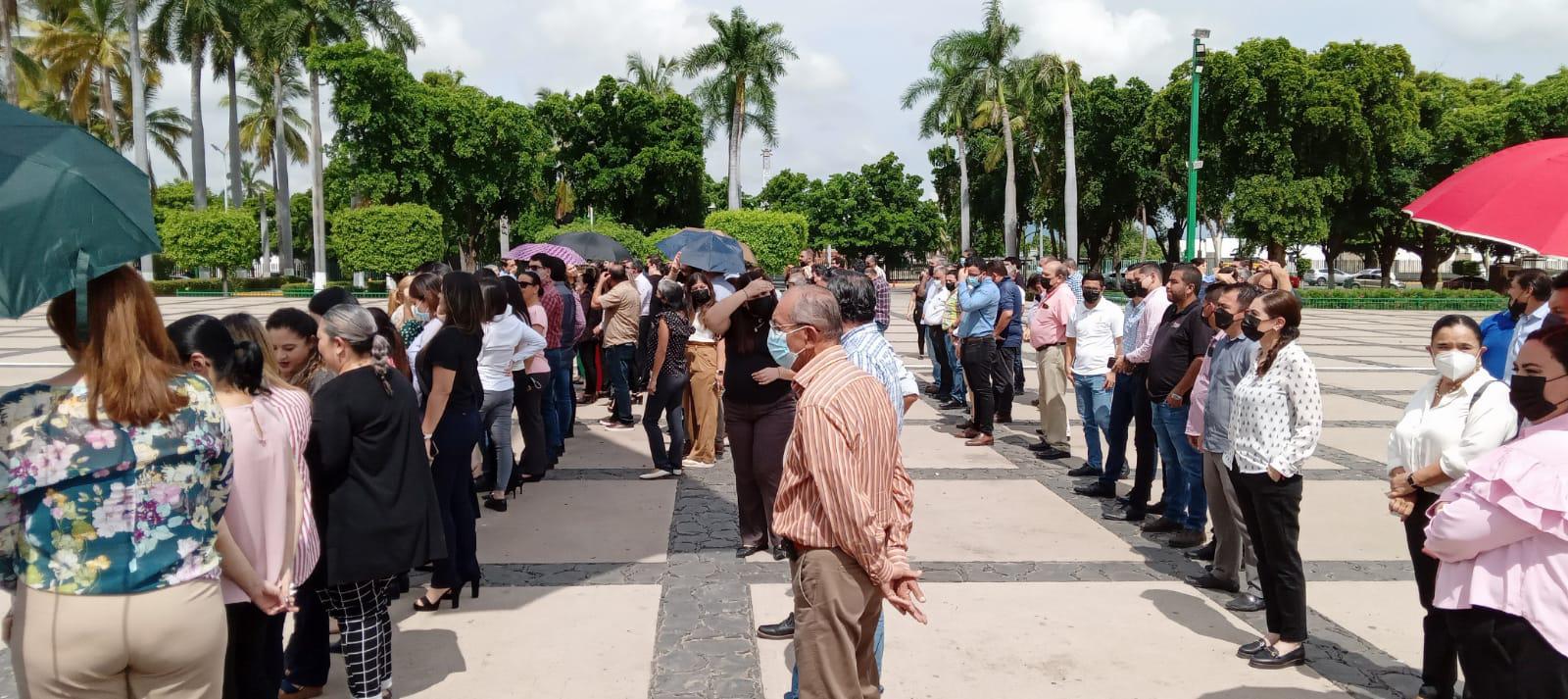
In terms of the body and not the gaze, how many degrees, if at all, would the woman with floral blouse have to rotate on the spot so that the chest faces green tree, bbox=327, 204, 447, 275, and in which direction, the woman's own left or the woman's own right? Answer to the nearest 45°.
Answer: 0° — they already face it

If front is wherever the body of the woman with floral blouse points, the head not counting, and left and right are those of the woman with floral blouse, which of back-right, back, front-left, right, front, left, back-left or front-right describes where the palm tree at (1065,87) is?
front-right

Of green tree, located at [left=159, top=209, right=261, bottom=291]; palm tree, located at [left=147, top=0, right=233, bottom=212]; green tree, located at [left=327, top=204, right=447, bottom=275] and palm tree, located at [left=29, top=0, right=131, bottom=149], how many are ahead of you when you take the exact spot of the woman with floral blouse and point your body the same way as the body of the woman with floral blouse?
4

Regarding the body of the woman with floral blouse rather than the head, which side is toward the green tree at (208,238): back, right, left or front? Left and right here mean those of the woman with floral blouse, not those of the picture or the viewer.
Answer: front

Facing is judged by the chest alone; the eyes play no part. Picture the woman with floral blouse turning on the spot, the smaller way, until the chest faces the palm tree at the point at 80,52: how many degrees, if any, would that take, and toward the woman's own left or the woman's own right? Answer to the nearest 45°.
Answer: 0° — they already face it

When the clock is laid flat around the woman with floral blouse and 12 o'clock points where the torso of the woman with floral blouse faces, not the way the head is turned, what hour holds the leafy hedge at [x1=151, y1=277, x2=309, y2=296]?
The leafy hedge is roughly at 12 o'clock from the woman with floral blouse.

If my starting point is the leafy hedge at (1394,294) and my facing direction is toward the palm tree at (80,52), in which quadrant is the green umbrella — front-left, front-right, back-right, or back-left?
front-left

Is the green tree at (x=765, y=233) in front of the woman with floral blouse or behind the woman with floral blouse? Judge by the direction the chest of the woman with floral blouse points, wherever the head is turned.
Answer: in front

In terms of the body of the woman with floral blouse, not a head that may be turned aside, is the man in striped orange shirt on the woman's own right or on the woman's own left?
on the woman's own right

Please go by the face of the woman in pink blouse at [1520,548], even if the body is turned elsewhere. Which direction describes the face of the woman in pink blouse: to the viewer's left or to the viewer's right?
to the viewer's left

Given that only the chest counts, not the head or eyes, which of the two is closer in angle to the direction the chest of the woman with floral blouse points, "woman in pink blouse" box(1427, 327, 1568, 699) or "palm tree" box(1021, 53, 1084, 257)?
the palm tree

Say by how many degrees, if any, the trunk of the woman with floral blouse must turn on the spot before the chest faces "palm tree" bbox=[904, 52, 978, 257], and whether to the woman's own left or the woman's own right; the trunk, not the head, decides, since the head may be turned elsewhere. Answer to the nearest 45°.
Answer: approximately 45° to the woman's own right

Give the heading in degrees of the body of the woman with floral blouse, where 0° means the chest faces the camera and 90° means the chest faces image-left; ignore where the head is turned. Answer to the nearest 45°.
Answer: approximately 180°

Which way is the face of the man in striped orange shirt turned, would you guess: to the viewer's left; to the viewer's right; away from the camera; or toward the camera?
to the viewer's left

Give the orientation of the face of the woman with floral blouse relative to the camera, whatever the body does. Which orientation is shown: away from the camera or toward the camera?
away from the camera

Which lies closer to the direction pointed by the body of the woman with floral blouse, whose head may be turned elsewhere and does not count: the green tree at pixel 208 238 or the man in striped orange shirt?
the green tree

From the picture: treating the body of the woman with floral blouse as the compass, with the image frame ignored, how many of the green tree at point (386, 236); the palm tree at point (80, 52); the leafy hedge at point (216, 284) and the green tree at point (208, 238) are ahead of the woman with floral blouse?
4
